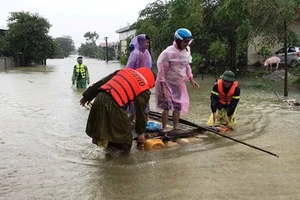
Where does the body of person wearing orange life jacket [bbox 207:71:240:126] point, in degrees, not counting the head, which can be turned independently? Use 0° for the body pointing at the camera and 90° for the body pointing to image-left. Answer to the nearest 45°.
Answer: approximately 0°

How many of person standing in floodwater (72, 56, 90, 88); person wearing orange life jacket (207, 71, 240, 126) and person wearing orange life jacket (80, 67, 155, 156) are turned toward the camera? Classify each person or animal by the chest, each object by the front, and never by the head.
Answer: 2

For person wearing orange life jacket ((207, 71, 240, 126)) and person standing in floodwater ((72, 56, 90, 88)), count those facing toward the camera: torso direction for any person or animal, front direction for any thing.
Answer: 2

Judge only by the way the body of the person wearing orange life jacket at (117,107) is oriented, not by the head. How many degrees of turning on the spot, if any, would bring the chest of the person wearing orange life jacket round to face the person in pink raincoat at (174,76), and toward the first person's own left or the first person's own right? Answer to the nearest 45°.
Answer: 0° — they already face them

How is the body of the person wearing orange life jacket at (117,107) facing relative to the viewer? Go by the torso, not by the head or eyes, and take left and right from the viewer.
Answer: facing away from the viewer and to the right of the viewer

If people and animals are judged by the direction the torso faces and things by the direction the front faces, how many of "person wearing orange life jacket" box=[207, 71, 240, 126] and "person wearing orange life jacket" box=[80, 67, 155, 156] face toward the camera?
1

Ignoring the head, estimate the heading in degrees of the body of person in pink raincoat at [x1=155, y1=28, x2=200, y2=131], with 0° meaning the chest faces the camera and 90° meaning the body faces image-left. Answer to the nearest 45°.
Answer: approximately 315°

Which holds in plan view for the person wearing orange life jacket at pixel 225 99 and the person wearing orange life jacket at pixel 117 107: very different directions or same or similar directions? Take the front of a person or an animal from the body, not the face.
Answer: very different directions
